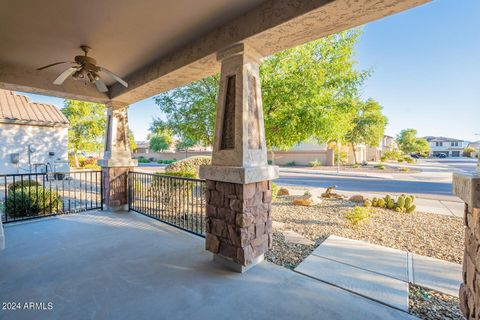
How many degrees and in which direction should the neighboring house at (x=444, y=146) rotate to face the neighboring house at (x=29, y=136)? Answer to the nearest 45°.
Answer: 0° — it already faces it

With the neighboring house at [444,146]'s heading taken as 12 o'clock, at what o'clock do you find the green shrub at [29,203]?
The green shrub is roughly at 12 o'clock from the neighboring house.

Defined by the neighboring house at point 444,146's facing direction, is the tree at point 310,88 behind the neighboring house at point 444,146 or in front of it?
in front

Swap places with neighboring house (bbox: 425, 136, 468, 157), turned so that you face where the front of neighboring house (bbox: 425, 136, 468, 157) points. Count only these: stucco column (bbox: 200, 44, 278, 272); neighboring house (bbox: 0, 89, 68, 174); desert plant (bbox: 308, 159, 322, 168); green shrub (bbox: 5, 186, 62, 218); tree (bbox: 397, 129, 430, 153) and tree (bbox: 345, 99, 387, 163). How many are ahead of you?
6

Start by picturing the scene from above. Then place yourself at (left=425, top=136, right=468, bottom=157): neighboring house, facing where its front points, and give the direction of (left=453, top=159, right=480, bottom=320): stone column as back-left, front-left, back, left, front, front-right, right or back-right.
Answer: front

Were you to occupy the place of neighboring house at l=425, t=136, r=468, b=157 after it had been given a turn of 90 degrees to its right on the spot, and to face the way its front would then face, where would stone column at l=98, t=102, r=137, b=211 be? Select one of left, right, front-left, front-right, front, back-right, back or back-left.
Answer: left

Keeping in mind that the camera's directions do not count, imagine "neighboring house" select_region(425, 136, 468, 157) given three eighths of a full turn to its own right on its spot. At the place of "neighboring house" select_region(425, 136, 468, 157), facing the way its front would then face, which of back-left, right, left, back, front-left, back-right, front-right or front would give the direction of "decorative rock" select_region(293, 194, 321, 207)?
back-left

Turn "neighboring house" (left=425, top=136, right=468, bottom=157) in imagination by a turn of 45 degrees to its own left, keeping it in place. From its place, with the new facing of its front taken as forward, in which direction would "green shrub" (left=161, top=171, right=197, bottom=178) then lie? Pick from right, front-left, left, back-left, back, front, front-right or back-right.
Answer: front-right

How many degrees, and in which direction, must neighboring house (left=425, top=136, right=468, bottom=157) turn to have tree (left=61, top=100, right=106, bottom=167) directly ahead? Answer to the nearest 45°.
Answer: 0° — it already faces it

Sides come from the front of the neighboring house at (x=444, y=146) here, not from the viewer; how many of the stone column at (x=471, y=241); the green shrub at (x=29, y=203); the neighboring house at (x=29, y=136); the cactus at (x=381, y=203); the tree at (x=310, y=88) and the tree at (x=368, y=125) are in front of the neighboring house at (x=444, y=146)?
6

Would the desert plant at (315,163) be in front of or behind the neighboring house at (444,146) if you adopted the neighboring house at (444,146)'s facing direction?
in front

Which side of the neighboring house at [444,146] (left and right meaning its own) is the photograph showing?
front

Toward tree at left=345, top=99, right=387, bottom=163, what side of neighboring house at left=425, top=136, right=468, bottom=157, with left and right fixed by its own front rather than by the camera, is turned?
front

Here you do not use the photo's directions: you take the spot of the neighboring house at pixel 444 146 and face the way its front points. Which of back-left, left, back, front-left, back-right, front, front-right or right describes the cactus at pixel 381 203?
front
